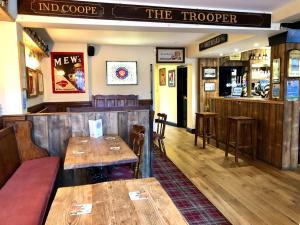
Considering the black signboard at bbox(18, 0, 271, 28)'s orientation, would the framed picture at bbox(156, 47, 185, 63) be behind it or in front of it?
behind

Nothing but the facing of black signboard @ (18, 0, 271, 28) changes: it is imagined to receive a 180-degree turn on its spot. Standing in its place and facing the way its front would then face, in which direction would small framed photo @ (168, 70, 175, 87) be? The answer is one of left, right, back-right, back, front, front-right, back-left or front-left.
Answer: front

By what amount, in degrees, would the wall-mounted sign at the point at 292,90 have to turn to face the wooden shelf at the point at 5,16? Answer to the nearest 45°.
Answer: approximately 45° to its right

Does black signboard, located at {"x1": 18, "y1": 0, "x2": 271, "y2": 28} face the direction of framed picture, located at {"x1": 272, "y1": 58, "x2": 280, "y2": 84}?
no

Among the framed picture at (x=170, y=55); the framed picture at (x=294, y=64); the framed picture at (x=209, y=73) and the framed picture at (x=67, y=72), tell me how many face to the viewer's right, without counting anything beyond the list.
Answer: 0

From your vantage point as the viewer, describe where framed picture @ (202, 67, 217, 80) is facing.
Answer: facing the viewer

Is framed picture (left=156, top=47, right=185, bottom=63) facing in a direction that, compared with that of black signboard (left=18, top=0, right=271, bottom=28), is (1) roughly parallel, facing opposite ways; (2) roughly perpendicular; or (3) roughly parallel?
roughly parallel

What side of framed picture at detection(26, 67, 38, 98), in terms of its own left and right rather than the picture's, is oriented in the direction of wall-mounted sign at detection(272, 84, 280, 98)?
front

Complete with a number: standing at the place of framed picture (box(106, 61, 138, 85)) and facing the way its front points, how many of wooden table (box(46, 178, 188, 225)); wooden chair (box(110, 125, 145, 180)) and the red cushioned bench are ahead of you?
3

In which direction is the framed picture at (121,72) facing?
toward the camera

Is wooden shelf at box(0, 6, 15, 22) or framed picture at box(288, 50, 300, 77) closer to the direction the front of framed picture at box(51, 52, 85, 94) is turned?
the wooden shelf

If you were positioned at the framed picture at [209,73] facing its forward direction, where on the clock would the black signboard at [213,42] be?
The black signboard is roughly at 12 o'clock from the framed picture.

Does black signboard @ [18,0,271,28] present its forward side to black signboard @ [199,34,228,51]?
no

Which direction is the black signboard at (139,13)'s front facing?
toward the camera

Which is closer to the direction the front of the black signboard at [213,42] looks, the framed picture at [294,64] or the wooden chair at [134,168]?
the wooden chair

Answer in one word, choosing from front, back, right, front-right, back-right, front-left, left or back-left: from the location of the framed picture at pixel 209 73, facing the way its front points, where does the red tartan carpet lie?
front

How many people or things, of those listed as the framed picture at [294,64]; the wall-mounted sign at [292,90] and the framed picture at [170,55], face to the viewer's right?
0

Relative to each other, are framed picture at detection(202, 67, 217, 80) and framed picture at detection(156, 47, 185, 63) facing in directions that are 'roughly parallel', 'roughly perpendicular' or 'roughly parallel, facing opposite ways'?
roughly parallel

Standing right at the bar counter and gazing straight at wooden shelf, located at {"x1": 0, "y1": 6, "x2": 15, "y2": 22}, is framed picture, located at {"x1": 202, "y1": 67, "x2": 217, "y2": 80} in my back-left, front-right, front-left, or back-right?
back-right
